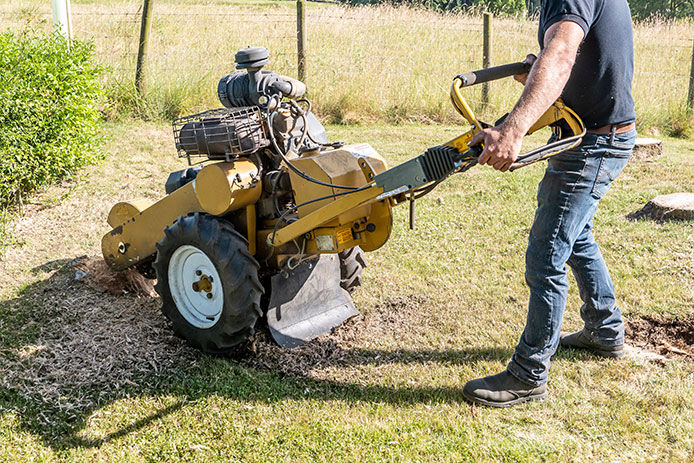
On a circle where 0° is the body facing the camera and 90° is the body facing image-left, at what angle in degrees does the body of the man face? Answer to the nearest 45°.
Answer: approximately 90°

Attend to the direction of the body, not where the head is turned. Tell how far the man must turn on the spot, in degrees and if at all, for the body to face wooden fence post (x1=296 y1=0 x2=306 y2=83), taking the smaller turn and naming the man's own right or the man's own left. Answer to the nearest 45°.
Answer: approximately 45° to the man's own right

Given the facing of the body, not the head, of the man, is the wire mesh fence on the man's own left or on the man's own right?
on the man's own right

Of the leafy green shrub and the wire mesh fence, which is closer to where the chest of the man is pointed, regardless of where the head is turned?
the leafy green shrub

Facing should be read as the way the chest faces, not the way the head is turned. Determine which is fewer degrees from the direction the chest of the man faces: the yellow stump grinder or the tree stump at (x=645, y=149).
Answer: the yellow stump grinder

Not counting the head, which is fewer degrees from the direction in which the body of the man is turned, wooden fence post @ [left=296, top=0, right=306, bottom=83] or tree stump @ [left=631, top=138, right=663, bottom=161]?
the wooden fence post

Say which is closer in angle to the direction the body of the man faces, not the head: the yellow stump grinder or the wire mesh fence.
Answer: the yellow stump grinder

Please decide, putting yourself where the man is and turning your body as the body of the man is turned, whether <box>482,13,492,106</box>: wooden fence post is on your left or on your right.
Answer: on your right

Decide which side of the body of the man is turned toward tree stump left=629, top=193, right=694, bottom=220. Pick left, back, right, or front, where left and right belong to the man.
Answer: right

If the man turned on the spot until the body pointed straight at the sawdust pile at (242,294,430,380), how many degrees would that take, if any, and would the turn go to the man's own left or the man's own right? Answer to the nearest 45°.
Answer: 0° — they already face it
